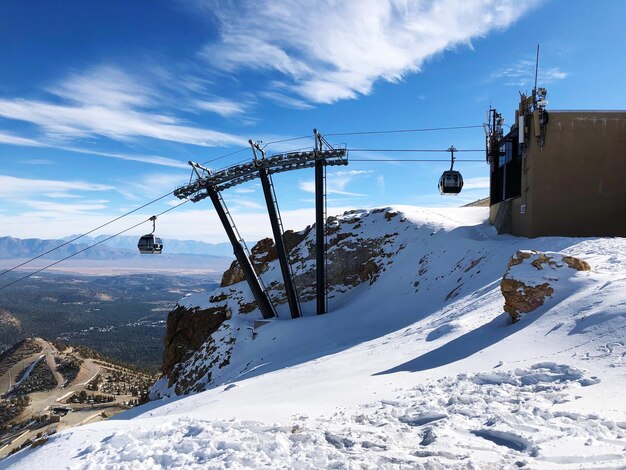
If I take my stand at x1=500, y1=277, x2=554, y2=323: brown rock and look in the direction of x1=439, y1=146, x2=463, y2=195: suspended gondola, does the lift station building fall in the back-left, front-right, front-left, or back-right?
front-right

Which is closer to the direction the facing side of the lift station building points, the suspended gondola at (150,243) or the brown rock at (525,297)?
the suspended gondola

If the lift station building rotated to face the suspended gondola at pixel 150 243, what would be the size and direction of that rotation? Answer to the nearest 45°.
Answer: approximately 45° to its left

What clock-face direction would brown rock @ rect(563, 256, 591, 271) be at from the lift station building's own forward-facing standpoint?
The brown rock is roughly at 9 o'clock from the lift station building.

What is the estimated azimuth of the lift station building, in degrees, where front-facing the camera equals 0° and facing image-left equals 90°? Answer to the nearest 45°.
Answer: approximately 90°

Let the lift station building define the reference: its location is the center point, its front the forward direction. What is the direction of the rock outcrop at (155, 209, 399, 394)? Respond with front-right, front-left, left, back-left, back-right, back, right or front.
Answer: front

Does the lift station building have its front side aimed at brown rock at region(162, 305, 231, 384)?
yes

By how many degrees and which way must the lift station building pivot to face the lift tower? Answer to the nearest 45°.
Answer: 0° — it already faces it

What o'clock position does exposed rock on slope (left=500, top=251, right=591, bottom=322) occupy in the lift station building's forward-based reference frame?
The exposed rock on slope is roughly at 9 o'clock from the lift station building.
